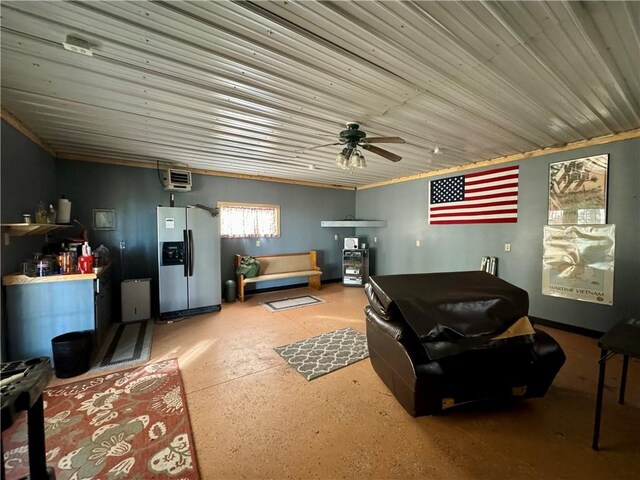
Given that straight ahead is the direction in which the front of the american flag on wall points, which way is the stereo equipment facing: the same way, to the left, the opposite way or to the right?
to the left

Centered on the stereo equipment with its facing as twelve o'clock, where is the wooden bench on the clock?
The wooden bench is roughly at 2 o'clock from the stereo equipment.

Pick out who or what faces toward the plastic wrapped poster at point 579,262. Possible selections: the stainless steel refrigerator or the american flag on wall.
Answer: the stainless steel refrigerator

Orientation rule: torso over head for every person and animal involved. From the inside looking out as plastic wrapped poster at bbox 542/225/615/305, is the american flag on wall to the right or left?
on its right

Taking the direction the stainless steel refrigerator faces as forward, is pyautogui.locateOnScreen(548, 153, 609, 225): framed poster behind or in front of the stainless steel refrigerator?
in front

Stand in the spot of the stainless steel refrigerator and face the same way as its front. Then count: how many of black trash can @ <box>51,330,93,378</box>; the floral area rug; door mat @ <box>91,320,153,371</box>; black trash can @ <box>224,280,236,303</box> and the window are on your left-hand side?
2

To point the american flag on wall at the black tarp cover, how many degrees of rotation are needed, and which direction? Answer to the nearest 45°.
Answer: approximately 45° to its left

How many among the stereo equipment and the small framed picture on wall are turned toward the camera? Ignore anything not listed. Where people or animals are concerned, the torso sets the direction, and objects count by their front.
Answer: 2

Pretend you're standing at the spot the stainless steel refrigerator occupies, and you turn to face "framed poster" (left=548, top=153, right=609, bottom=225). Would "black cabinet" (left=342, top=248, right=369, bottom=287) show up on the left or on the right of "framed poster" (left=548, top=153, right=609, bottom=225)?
left

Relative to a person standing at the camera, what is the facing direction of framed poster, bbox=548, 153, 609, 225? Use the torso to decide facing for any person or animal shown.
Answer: facing the viewer and to the left of the viewer

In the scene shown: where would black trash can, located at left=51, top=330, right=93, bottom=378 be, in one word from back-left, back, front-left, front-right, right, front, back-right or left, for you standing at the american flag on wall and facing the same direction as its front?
front

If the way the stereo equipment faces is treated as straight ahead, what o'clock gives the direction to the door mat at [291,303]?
The door mat is roughly at 1 o'clock from the stereo equipment.

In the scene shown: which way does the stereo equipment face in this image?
toward the camera

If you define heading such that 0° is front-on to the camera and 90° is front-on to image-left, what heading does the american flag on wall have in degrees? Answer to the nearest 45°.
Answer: approximately 45°

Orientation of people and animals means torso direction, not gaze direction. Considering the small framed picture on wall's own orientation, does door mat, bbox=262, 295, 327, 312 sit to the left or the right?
on its left

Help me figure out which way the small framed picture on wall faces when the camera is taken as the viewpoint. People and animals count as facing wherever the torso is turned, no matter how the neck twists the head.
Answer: facing the viewer

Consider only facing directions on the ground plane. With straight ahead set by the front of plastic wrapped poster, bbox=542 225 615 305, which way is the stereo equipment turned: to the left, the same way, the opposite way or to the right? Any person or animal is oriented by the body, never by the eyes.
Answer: to the left

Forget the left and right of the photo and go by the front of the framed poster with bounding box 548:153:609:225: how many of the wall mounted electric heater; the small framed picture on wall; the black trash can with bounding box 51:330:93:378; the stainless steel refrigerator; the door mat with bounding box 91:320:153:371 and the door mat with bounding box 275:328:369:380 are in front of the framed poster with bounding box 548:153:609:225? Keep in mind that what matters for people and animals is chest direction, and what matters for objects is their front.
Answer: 6

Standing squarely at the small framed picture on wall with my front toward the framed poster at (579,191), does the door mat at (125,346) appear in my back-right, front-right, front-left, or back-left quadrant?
front-right
